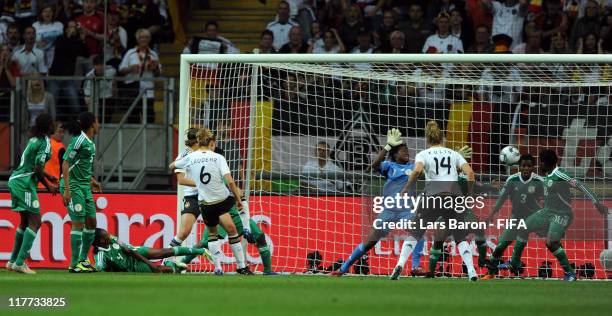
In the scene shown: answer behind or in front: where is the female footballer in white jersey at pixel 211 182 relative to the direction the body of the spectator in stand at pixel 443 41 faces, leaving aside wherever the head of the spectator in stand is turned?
in front

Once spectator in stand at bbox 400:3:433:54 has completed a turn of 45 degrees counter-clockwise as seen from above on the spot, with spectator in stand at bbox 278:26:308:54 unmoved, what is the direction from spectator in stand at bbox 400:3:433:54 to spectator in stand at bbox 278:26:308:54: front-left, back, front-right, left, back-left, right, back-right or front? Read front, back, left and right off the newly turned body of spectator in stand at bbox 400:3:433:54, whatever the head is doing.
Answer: back-right

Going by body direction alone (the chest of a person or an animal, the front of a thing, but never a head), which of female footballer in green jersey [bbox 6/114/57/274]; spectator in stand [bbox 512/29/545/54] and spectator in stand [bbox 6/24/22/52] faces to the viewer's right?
the female footballer in green jersey

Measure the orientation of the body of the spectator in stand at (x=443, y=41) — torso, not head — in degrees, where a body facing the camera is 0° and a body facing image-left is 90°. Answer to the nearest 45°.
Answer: approximately 0°

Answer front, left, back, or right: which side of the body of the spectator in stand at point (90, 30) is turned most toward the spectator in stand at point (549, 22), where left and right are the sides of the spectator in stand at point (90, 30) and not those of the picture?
left

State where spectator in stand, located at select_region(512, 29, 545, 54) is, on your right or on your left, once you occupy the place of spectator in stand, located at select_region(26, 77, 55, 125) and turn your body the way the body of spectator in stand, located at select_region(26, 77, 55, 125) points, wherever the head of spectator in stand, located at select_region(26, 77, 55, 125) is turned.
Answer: on your left

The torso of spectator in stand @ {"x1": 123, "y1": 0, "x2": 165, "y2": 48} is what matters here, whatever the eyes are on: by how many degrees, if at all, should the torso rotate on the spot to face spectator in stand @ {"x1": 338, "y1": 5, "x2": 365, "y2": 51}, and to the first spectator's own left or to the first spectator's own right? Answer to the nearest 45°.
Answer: approximately 90° to the first spectator's own left

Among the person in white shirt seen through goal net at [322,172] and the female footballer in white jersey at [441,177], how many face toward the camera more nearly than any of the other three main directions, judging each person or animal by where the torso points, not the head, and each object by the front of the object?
1

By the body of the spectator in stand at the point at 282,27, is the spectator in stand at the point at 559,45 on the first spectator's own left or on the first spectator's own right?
on the first spectator's own left

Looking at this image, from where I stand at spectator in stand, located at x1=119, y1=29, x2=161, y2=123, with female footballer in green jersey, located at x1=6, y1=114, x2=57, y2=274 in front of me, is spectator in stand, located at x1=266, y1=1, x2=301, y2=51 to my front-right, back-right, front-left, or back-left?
back-left

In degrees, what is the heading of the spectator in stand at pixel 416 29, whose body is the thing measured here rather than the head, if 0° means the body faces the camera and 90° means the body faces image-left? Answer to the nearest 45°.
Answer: approximately 0°
